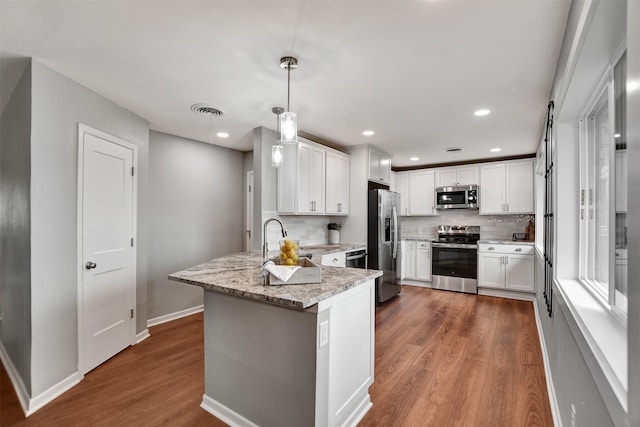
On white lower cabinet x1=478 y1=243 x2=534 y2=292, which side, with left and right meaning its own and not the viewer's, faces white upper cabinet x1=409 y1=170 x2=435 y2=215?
right

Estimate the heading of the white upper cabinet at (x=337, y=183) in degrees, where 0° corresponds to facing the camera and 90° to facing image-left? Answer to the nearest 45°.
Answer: approximately 315°

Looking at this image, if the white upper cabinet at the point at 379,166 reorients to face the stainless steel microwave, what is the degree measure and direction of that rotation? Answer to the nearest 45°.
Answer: approximately 90° to its left

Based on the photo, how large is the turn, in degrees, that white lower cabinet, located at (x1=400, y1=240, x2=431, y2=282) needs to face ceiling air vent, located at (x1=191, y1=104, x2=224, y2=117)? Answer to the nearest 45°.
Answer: approximately 45° to its right

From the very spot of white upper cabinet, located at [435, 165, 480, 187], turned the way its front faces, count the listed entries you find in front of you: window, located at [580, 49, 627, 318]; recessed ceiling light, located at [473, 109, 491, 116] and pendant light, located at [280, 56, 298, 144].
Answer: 3

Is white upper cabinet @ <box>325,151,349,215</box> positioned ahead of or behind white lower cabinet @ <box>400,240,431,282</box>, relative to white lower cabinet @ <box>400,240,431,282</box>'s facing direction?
ahead

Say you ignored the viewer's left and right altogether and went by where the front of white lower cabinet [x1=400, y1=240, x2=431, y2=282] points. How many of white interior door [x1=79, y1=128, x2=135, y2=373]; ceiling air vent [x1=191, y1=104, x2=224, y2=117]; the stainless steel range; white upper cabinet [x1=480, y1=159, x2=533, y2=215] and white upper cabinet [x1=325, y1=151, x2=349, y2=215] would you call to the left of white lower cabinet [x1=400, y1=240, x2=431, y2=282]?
2
